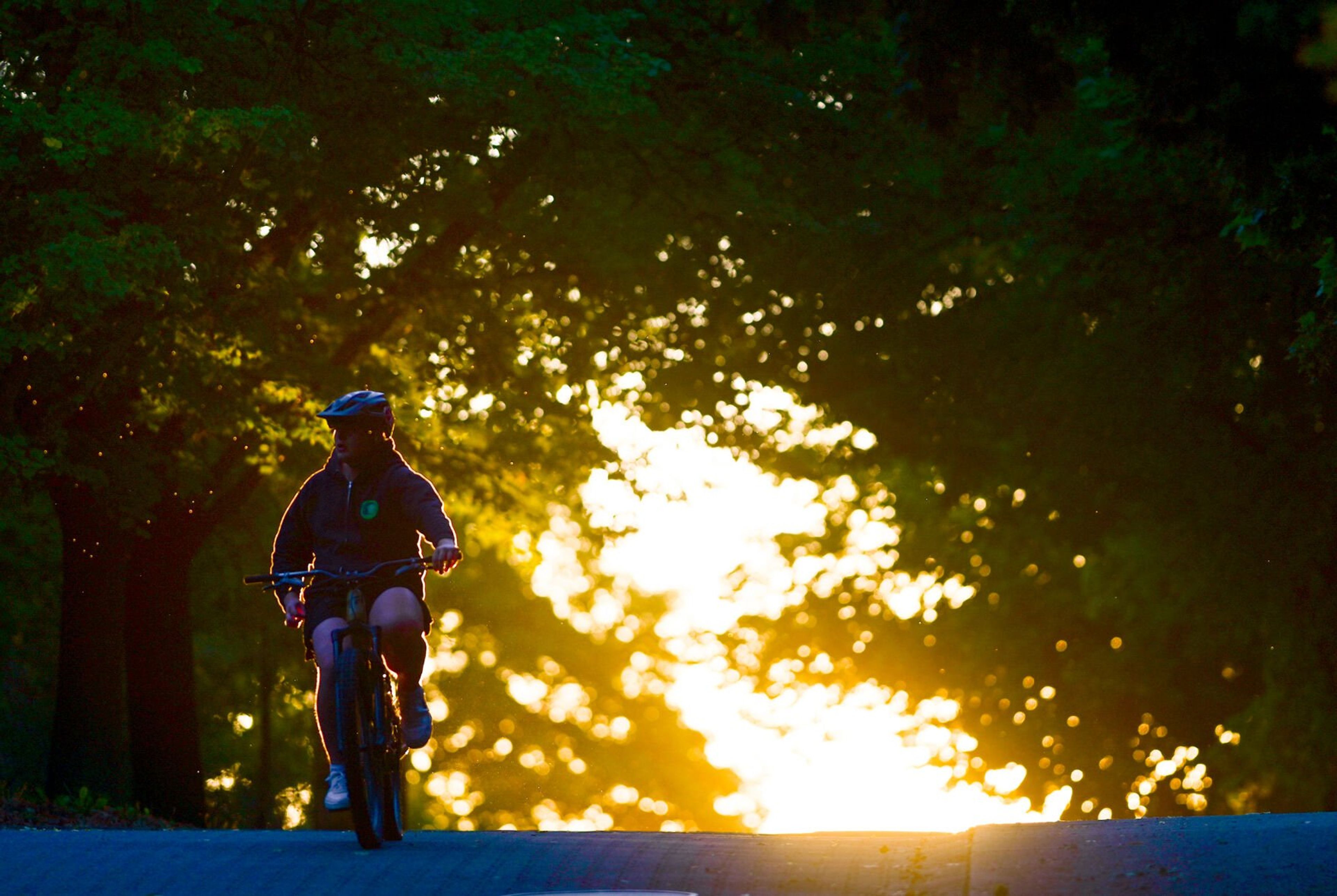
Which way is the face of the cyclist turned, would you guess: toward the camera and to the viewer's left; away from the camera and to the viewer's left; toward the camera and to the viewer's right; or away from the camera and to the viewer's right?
toward the camera and to the viewer's left

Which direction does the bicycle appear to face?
toward the camera

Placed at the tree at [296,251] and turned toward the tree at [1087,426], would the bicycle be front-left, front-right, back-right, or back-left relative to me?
back-right

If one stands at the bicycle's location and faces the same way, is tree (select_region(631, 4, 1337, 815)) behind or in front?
behind

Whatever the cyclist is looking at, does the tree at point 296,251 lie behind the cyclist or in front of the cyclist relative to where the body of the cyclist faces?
behind

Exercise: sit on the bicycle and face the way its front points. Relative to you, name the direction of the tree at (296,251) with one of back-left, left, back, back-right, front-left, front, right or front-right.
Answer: back
